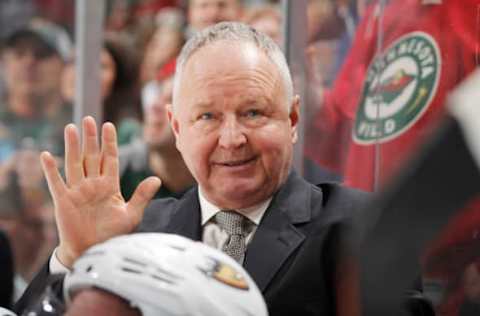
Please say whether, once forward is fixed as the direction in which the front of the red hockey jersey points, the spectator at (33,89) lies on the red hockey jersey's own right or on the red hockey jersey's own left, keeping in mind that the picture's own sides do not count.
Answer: on the red hockey jersey's own right

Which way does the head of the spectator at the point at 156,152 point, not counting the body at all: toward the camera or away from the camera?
toward the camera

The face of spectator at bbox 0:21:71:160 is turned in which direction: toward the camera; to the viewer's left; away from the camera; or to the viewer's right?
toward the camera

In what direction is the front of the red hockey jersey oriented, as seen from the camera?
facing the viewer and to the left of the viewer

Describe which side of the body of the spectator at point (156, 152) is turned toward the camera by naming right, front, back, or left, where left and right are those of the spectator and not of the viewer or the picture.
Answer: front

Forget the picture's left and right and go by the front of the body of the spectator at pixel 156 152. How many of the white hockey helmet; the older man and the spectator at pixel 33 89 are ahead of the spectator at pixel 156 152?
2

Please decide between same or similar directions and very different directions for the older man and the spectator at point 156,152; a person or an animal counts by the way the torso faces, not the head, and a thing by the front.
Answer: same or similar directions

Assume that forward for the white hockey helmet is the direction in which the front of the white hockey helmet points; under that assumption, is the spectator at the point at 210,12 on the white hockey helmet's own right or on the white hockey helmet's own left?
on the white hockey helmet's own right

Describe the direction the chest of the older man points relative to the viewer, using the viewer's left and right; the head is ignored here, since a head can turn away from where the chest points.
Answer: facing the viewer

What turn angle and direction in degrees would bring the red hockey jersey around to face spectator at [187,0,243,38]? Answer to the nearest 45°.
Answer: approximately 90° to its right
